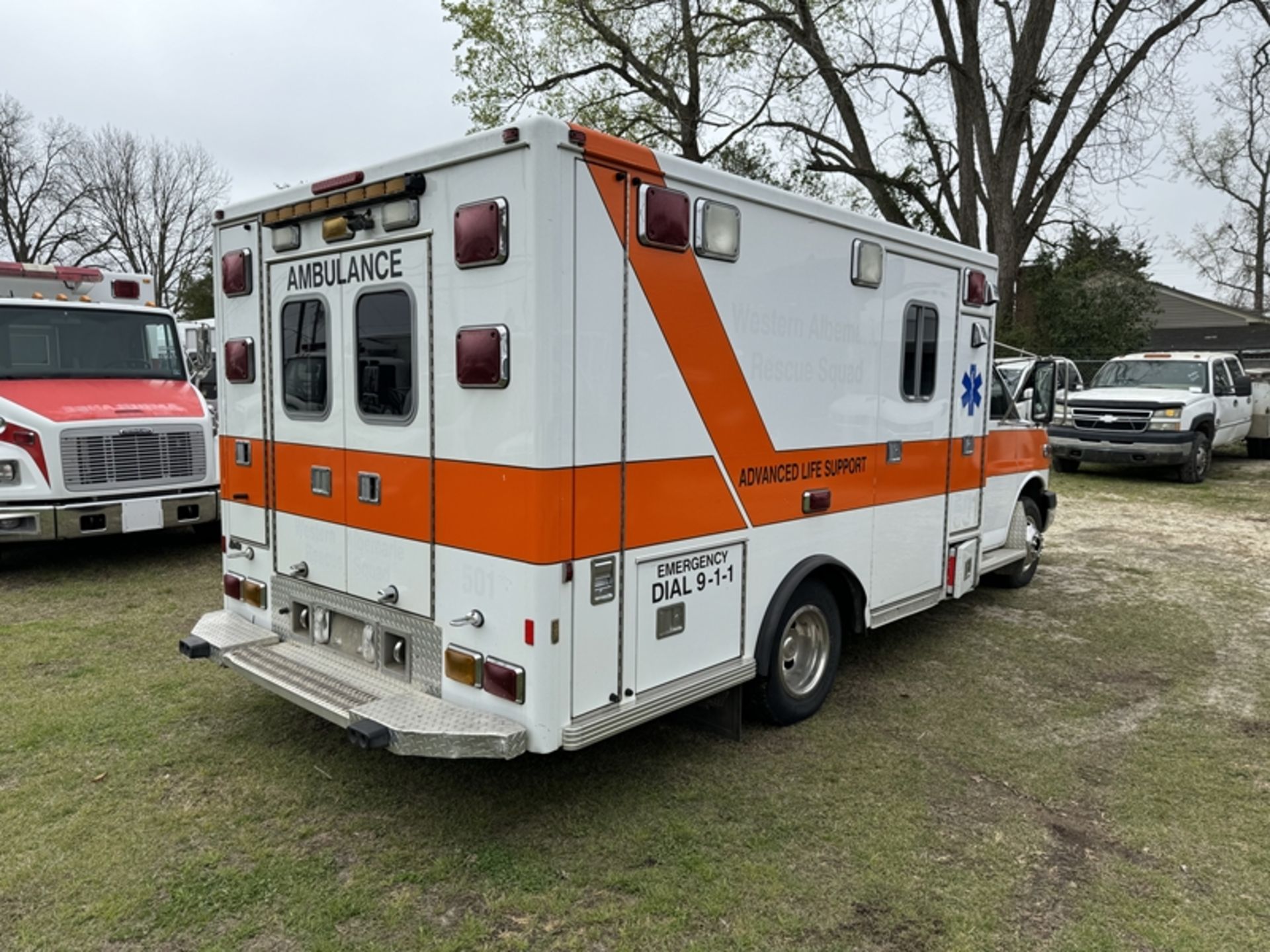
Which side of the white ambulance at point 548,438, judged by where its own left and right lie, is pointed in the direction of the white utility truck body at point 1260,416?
front

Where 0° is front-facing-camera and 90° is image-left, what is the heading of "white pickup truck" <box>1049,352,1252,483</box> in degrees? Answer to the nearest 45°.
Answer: approximately 45°

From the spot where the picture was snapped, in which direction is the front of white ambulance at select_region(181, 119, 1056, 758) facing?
facing away from the viewer and to the right of the viewer

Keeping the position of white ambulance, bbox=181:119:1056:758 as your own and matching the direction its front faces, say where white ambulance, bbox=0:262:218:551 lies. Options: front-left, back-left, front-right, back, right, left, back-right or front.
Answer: left

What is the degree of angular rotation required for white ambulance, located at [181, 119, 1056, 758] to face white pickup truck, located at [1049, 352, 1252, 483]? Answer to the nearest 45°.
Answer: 0° — it already faces it
